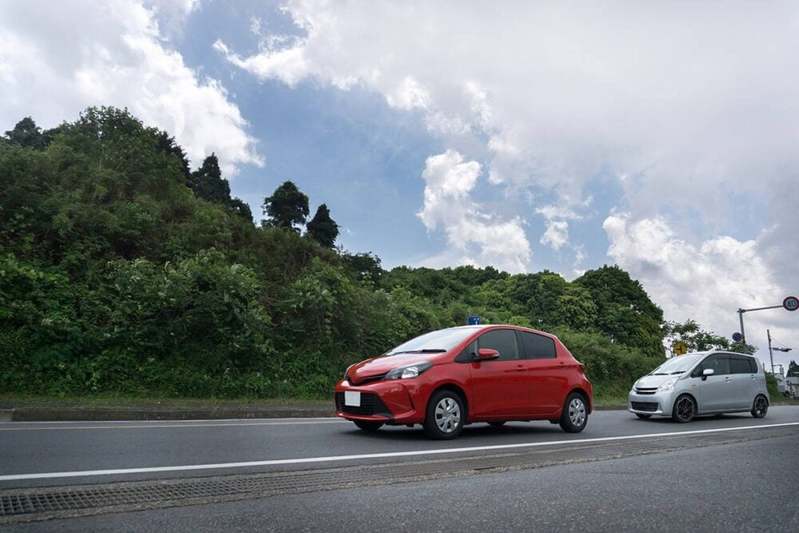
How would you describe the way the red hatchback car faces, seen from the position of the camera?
facing the viewer and to the left of the viewer

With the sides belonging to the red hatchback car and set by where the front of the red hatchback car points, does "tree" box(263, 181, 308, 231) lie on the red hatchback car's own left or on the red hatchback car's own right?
on the red hatchback car's own right

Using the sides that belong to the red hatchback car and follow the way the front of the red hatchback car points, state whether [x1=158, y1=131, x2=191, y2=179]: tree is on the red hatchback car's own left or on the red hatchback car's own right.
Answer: on the red hatchback car's own right

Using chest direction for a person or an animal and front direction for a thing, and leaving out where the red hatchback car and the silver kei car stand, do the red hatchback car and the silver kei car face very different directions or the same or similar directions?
same or similar directions

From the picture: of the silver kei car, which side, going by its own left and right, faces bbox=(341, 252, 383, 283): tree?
right

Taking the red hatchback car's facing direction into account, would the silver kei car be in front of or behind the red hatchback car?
behind

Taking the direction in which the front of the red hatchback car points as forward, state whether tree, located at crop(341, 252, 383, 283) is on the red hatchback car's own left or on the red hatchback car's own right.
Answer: on the red hatchback car's own right

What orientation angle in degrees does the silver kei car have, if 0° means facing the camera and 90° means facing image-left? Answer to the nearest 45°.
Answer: approximately 45°

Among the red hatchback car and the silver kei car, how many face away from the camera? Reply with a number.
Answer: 0
